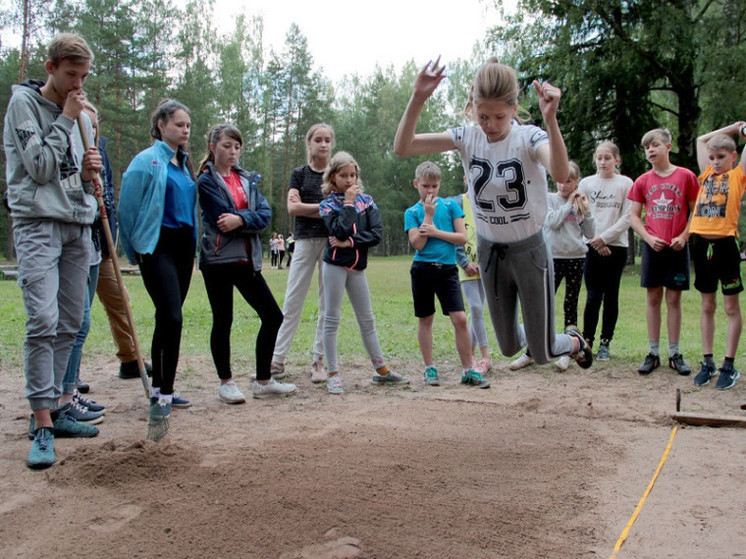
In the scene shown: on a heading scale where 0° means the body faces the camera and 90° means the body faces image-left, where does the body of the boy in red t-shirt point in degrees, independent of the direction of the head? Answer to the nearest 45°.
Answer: approximately 0°

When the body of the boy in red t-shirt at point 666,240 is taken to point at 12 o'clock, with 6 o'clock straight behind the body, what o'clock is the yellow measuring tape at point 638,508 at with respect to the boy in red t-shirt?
The yellow measuring tape is roughly at 12 o'clock from the boy in red t-shirt.

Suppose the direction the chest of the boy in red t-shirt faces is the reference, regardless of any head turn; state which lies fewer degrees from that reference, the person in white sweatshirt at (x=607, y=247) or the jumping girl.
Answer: the jumping girl

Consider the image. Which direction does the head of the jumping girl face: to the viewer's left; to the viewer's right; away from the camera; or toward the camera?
toward the camera

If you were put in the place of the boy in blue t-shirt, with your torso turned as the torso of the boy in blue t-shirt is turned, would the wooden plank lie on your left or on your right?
on your left

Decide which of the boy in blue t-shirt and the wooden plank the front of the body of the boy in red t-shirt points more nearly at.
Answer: the wooden plank

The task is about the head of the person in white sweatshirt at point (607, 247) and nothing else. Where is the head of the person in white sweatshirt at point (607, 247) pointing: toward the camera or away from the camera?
toward the camera

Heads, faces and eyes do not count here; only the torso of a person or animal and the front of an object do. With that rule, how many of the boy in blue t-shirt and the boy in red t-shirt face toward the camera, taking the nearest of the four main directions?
2

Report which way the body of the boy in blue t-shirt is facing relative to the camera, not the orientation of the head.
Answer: toward the camera

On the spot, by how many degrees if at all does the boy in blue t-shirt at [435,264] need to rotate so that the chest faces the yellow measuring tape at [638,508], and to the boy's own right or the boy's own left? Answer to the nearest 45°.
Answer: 0° — they already face it

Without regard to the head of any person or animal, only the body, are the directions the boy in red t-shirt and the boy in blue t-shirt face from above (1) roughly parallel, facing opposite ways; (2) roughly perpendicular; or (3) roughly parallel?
roughly parallel
